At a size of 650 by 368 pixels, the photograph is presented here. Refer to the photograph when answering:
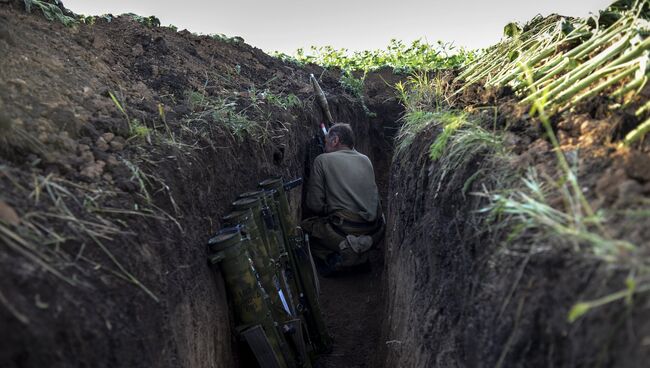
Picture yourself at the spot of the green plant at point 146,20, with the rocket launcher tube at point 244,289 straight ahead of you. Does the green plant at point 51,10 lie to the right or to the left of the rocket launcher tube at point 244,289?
right

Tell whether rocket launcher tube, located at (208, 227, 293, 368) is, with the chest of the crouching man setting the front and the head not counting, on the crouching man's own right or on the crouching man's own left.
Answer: on the crouching man's own left

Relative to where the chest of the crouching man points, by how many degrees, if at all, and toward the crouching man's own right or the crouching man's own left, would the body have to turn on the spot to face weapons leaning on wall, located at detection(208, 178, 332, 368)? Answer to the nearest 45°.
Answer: approximately 135° to the crouching man's own left

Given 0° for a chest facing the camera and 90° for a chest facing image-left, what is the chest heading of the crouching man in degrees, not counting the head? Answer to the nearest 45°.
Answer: approximately 135°

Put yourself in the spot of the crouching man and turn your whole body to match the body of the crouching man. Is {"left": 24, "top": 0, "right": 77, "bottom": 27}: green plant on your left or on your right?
on your left
